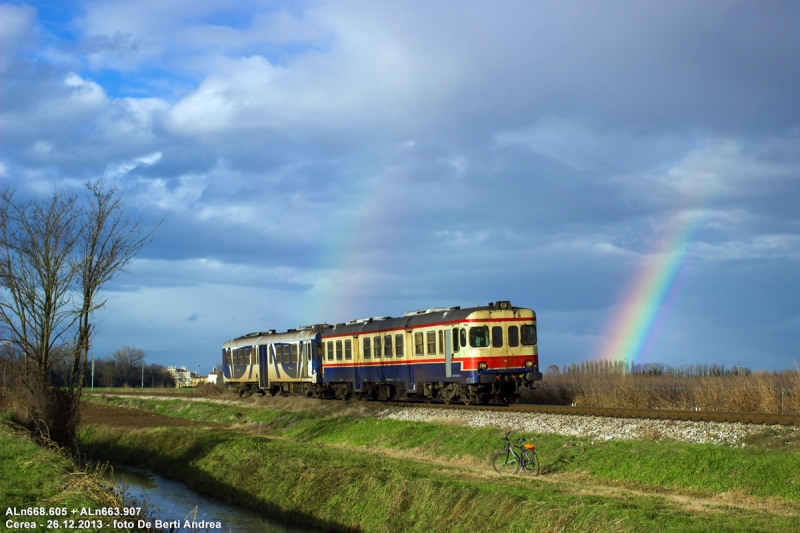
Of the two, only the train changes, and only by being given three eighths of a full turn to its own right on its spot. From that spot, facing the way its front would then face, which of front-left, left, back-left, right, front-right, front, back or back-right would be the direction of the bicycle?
left

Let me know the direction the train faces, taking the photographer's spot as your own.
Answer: facing the viewer and to the right of the viewer
